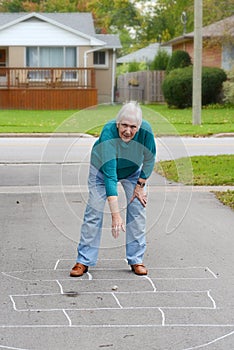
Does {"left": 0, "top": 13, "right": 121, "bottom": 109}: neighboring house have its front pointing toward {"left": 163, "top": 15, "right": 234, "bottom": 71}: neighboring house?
no

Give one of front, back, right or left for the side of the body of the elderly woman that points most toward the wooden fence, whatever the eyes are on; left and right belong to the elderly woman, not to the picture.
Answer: back

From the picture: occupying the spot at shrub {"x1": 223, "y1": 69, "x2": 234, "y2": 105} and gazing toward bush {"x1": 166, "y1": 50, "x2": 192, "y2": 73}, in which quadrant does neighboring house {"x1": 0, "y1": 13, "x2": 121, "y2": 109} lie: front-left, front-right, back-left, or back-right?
front-left

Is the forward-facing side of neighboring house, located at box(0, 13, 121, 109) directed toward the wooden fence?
no

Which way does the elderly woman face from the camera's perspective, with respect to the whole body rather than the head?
toward the camera

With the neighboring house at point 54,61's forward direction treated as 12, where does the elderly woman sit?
The elderly woman is roughly at 12 o'clock from the neighboring house.

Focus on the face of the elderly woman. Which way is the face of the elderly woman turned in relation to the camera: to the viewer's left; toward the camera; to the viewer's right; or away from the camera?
toward the camera

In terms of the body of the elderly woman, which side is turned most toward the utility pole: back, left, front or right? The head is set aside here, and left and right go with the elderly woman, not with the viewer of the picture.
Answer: back

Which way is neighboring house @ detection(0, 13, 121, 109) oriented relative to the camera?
toward the camera

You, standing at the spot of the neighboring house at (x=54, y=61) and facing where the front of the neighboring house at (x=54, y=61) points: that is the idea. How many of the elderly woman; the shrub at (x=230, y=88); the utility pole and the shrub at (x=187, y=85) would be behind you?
0

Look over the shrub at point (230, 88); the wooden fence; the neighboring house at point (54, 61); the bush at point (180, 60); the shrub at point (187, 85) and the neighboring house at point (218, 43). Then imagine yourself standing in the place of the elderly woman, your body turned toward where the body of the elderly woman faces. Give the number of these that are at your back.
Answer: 6

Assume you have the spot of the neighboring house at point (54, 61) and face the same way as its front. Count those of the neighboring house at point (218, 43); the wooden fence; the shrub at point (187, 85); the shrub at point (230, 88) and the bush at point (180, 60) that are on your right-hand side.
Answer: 0

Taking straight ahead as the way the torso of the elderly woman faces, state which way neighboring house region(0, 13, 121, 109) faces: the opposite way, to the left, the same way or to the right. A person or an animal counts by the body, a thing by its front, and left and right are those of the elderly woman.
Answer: the same way

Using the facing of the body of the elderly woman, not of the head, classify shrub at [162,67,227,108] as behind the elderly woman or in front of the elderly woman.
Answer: behind

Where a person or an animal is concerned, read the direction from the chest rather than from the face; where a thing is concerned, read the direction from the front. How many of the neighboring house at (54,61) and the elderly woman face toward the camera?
2

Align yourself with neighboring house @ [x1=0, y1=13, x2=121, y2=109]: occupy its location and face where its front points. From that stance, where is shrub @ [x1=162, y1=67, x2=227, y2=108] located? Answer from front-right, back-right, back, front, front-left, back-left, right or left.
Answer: front-left
